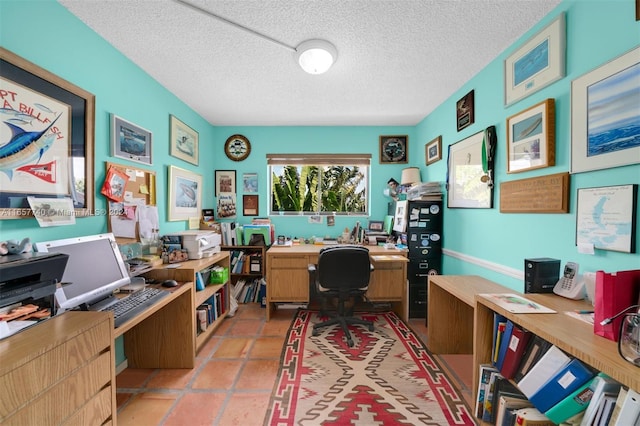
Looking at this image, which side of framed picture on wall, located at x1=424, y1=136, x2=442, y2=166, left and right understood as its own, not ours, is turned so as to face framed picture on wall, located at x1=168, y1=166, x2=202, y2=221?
front

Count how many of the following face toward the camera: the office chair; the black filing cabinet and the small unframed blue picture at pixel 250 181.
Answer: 2

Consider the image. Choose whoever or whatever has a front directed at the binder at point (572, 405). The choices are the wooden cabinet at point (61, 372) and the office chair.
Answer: the wooden cabinet

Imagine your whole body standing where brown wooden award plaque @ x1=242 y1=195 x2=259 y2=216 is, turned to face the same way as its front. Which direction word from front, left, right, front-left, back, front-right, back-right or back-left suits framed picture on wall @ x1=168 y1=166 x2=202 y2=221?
front-right

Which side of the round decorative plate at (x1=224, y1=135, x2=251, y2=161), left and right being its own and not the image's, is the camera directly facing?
front

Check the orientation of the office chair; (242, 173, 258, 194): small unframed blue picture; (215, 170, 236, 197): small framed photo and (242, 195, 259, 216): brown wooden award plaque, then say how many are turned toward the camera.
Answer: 3

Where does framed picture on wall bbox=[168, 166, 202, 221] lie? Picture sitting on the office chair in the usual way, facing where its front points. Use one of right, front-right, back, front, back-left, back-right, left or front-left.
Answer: left

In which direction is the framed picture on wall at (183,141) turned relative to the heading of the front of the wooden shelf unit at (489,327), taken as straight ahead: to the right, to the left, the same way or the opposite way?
the opposite way

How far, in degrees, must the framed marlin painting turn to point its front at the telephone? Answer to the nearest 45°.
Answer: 0° — it already faces it

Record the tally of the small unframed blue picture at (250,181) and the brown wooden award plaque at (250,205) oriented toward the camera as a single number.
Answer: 2

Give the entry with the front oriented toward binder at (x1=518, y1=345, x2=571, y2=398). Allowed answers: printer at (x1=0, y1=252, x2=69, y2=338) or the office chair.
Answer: the printer

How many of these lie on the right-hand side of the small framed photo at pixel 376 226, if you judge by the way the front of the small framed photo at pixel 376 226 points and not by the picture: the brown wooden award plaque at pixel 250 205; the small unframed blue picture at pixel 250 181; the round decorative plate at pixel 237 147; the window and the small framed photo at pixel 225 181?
5

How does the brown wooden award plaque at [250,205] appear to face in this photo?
toward the camera

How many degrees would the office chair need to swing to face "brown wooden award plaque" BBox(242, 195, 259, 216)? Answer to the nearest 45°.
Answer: approximately 45° to its left

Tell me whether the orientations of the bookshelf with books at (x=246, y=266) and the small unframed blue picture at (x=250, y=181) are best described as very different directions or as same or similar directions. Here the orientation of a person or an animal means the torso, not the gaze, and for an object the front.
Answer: same or similar directions

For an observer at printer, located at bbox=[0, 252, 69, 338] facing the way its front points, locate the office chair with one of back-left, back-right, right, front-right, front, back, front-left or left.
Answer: front-left

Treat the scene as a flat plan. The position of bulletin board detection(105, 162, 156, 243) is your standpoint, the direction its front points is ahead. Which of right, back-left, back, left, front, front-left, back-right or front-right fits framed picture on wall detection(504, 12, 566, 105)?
front

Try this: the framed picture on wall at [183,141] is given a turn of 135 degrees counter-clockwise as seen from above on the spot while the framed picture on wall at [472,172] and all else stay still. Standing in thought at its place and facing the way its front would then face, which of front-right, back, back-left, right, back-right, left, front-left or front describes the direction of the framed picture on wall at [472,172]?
back-right

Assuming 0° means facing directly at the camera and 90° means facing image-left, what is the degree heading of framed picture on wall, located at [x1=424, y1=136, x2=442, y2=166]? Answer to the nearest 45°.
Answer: approximately 45°
